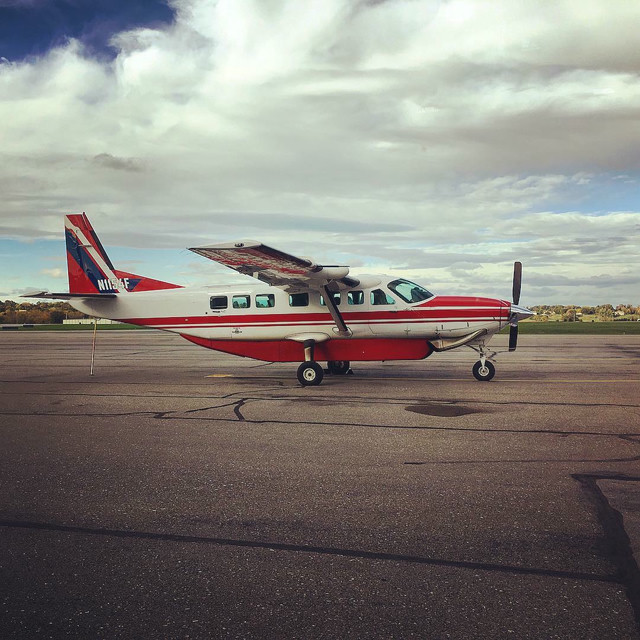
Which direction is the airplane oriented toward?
to the viewer's right
